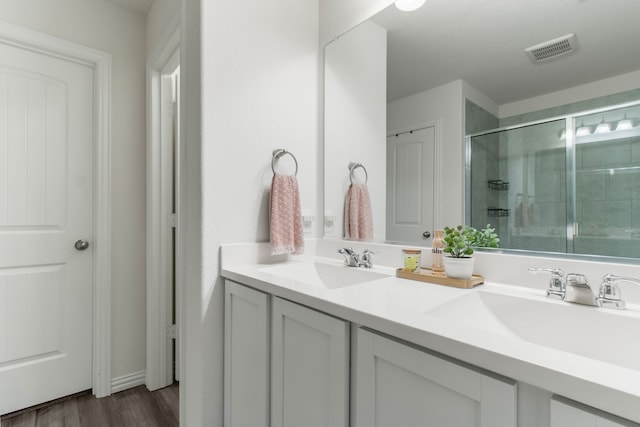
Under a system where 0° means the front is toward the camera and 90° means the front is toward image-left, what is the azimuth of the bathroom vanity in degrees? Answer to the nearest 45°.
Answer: approximately 45°

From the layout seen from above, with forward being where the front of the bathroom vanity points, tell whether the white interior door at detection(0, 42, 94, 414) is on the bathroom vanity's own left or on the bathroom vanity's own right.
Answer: on the bathroom vanity's own right

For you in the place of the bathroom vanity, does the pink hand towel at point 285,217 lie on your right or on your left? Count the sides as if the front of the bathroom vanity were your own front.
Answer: on your right

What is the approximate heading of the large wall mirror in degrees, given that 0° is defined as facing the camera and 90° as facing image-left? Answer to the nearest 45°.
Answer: approximately 45°
